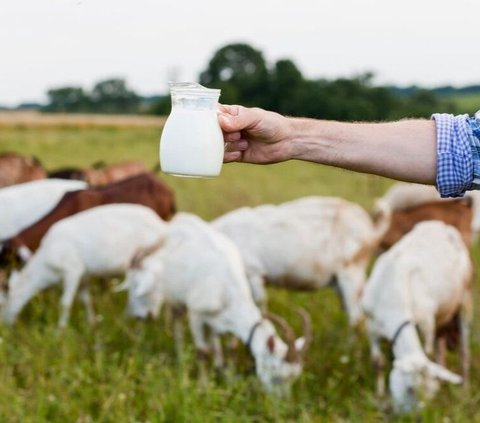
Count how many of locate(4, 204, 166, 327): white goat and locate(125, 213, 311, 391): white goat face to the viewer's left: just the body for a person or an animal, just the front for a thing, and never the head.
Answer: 1

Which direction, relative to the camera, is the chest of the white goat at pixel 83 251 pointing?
to the viewer's left

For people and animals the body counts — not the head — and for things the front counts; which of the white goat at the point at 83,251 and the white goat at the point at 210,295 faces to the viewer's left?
the white goat at the point at 83,251

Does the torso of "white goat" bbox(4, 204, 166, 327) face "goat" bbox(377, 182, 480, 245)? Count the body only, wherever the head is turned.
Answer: no

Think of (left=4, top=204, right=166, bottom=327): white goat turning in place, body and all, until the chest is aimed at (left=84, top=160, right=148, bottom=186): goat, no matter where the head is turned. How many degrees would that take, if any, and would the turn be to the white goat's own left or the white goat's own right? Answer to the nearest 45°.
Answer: approximately 90° to the white goat's own right

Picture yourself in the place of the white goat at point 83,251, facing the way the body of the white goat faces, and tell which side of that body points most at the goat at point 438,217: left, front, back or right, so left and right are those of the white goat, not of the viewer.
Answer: back

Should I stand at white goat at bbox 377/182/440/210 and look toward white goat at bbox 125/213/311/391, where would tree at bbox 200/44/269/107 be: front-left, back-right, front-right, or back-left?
back-right

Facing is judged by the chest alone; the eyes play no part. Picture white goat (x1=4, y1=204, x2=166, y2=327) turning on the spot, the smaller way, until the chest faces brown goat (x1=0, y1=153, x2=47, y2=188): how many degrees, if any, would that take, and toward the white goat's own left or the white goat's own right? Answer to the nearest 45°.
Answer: approximately 90° to the white goat's own right

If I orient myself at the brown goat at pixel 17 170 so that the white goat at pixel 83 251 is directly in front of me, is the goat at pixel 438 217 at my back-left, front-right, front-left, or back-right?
front-left

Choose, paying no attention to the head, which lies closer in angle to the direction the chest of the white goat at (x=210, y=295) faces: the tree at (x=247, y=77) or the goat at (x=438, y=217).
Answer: the goat
